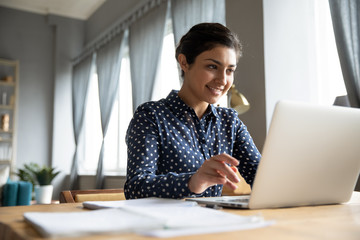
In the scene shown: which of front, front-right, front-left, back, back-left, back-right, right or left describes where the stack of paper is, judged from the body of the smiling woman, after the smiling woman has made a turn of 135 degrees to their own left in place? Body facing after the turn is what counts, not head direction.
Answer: back

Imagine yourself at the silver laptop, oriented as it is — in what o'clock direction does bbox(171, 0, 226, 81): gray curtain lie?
The gray curtain is roughly at 1 o'clock from the silver laptop.

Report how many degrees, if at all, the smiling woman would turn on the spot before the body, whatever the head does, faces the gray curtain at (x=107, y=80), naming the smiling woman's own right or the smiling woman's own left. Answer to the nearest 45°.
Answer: approximately 135° to the smiling woman's own left

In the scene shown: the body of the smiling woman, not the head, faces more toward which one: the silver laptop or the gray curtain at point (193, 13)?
the silver laptop

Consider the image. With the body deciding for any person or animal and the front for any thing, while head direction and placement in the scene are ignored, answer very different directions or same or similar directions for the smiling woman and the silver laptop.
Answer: very different directions

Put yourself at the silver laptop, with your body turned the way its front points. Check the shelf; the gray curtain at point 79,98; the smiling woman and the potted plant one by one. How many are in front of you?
4

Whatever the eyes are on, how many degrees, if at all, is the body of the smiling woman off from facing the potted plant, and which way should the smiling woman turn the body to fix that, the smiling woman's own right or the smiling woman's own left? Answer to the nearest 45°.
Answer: approximately 180°

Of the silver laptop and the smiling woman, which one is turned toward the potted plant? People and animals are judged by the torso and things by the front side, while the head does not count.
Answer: the silver laptop

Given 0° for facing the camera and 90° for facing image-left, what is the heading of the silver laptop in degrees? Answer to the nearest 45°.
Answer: approximately 135°

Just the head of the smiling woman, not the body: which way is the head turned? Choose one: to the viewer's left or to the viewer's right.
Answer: to the viewer's right
